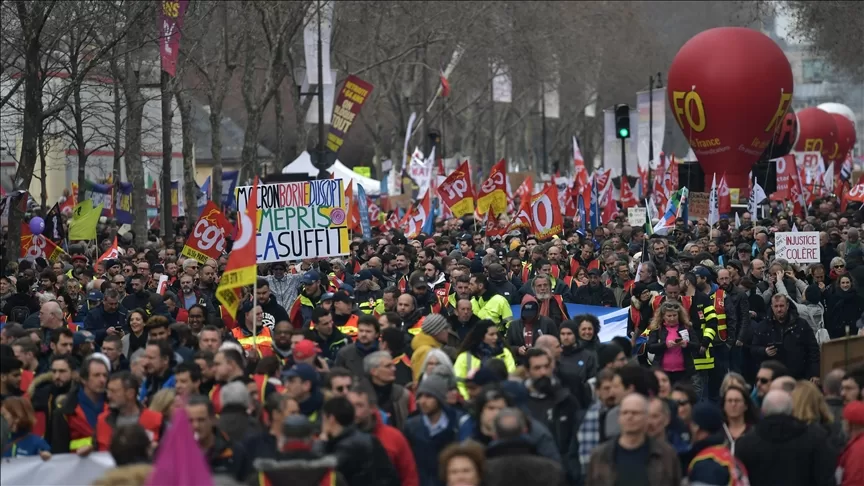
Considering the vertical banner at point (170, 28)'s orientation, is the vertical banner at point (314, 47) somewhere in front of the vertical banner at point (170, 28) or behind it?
behind

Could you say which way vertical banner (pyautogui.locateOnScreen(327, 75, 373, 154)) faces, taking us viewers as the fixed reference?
facing the viewer

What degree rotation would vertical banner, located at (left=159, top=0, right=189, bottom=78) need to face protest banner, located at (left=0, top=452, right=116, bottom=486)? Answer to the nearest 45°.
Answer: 0° — it already faces it

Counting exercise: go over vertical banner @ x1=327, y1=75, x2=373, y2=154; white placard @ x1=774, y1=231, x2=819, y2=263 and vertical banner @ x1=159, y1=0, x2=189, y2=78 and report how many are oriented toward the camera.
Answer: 3

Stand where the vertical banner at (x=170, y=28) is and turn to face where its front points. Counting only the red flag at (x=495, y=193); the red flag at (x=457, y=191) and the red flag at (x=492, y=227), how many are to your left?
3

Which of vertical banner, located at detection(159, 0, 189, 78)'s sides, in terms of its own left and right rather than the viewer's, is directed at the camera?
front

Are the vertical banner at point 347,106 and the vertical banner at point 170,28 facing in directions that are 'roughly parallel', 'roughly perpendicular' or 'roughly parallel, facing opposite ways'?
roughly parallel

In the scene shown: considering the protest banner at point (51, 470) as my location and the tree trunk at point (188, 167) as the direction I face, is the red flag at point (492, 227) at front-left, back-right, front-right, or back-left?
front-right

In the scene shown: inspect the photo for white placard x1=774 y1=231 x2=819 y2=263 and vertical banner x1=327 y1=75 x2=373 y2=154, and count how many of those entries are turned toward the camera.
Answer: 2

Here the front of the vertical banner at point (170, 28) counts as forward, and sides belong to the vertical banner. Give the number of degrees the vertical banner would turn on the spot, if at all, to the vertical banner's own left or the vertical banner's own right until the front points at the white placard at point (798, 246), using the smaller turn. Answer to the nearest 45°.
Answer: approximately 45° to the vertical banner's own left

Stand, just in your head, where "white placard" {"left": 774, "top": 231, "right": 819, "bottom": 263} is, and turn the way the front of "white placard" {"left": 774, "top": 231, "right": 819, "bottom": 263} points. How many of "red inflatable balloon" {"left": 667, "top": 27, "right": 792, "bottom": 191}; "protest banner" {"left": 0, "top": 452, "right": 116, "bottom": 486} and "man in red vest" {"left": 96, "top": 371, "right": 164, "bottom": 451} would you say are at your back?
1
